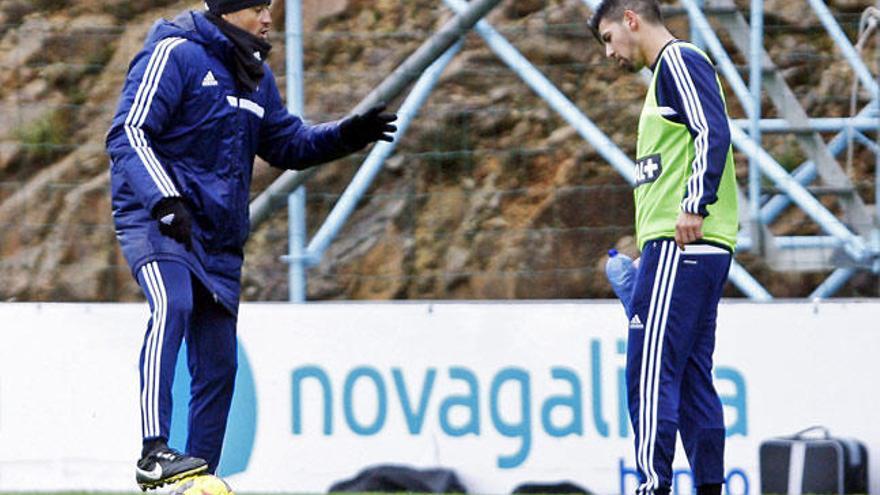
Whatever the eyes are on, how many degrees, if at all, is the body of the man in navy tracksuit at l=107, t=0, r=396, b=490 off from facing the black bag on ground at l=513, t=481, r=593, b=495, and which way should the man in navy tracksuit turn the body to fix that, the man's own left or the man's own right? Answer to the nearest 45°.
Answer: approximately 90° to the man's own left

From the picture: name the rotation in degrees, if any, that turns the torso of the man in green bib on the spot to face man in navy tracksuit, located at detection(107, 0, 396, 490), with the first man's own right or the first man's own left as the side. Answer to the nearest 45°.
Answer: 0° — they already face them

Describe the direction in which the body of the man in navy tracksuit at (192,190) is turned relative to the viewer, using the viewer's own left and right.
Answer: facing the viewer and to the right of the viewer

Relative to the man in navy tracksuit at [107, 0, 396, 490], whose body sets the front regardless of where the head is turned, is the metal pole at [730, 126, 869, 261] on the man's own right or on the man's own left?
on the man's own left

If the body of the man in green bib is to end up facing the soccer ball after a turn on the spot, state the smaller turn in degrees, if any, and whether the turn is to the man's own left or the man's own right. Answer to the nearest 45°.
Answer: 0° — they already face it

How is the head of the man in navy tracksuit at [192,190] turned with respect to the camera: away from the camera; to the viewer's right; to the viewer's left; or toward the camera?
to the viewer's right

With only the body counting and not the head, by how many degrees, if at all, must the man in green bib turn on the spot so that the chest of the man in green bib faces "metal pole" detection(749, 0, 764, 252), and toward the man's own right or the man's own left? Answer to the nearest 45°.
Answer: approximately 90° to the man's own right

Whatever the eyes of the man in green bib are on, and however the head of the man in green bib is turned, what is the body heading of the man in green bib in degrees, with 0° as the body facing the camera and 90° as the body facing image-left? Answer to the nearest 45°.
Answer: approximately 90°

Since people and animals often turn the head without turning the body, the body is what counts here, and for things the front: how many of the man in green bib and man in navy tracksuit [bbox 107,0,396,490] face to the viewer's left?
1

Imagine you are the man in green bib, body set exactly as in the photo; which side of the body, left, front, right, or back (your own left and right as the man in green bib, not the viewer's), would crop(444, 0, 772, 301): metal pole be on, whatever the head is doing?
right

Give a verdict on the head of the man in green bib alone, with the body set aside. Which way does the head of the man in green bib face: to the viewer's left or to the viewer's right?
to the viewer's left
